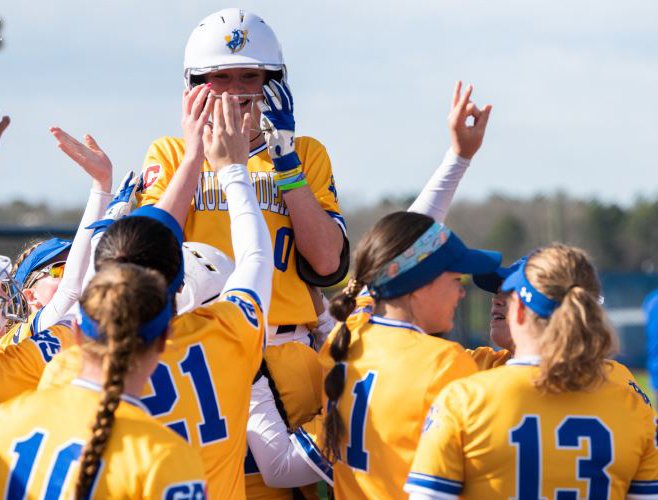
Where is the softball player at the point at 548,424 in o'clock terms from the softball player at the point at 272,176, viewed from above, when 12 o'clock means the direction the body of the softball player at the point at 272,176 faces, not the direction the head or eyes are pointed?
the softball player at the point at 548,424 is roughly at 11 o'clock from the softball player at the point at 272,176.

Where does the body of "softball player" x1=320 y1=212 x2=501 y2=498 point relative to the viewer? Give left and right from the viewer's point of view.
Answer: facing away from the viewer and to the right of the viewer

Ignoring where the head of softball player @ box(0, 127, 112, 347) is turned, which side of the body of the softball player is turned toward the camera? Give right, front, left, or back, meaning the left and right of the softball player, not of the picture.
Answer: right

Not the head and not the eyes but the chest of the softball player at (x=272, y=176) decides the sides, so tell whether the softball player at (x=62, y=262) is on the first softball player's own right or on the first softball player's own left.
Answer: on the first softball player's own right

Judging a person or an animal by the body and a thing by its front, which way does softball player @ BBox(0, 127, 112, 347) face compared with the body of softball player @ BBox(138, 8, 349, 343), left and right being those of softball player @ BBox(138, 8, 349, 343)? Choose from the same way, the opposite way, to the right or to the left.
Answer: to the left

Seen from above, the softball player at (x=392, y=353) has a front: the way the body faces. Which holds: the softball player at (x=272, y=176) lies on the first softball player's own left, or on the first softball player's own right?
on the first softball player's own left

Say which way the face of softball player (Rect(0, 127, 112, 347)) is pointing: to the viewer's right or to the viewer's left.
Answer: to the viewer's right

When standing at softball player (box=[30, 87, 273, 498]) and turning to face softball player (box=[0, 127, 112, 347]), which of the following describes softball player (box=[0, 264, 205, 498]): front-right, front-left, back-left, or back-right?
back-left

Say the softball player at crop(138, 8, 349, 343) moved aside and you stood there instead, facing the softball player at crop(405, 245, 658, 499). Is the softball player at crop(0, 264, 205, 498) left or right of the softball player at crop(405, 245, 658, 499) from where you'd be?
right

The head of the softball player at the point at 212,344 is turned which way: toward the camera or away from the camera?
away from the camera
